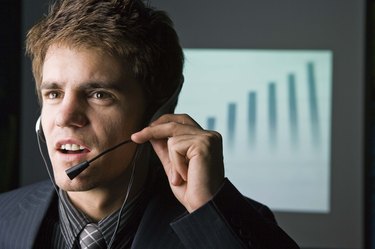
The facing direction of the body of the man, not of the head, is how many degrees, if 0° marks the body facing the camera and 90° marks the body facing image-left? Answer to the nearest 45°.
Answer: approximately 45°
